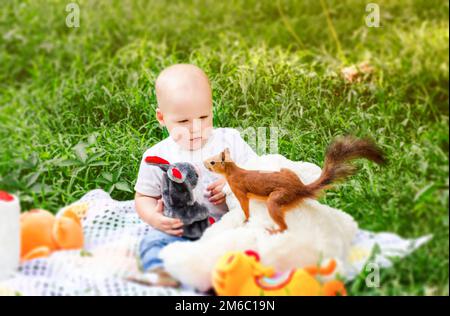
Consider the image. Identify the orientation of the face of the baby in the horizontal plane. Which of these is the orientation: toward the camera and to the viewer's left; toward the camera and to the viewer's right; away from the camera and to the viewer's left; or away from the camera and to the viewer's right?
toward the camera and to the viewer's right

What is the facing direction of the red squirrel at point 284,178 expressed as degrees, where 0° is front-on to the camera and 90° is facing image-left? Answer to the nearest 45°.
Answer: approximately 90°
